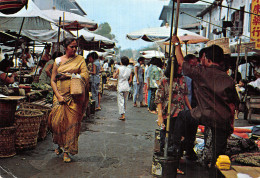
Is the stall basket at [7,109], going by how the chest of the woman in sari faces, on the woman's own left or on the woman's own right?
on the woman's own right

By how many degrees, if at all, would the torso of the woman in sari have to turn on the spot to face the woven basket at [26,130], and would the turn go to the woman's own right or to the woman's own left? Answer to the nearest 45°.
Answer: approximately 135° to the woman's own right

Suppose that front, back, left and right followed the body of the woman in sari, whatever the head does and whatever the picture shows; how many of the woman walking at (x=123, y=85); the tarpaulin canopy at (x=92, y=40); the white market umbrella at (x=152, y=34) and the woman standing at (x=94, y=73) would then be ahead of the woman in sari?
0

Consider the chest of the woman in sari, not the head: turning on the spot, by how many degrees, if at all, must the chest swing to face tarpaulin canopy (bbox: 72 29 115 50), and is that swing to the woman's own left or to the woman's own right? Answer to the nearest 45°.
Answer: approximately 180°

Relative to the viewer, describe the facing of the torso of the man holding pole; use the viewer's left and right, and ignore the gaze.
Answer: facing away from the viewer and to the left of the viewer

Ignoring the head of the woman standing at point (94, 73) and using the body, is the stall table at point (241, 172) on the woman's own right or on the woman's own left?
on the woman's own left

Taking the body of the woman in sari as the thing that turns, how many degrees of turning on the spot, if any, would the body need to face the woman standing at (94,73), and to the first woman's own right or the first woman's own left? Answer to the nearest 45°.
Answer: approximately 180°

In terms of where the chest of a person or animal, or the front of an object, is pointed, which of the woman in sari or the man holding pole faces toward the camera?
the woman in sari

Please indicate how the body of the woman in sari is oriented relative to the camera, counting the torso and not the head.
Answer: toward the camera

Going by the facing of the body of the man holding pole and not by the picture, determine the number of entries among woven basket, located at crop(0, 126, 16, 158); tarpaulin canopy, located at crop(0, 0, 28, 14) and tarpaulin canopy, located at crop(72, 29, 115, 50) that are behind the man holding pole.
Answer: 0
